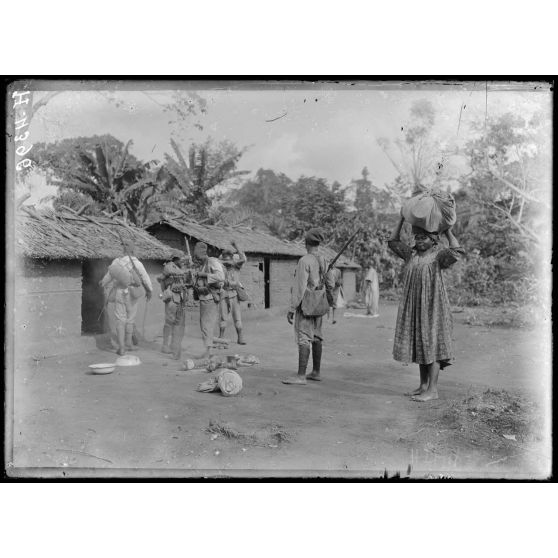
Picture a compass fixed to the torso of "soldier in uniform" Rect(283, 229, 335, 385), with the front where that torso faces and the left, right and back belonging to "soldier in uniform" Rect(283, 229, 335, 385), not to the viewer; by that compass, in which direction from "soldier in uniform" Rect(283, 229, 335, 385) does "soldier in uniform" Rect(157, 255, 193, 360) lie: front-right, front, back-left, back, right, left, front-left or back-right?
front-left

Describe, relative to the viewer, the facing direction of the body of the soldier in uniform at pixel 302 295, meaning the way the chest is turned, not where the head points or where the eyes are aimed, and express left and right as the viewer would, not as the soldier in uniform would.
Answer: facing away from the viewer and to the left of the viewer

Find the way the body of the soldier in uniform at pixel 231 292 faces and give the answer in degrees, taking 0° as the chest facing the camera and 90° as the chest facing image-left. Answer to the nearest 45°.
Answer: approximately 0°

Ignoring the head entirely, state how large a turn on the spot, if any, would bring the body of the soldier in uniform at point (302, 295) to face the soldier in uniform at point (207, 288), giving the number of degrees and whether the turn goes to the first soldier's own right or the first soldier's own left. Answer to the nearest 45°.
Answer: approximately 45° to the first soldier's own left

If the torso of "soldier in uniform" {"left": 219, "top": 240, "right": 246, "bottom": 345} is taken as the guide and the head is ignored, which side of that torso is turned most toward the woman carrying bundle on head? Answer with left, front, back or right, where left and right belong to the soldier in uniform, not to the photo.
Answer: front

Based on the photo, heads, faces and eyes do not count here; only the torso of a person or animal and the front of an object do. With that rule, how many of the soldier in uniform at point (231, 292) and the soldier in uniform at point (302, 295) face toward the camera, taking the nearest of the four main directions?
1
